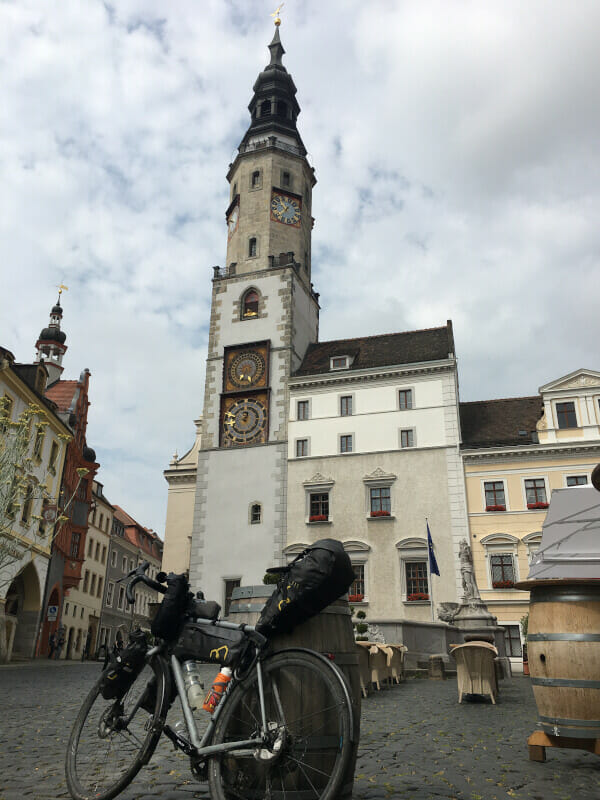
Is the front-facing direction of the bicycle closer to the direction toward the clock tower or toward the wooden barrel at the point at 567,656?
the clock tower

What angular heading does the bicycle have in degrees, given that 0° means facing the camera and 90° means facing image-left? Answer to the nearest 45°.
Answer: approximately 135°

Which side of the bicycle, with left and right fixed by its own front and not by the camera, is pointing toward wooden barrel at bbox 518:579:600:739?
right

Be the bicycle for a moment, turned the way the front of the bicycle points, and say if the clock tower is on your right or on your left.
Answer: on your right

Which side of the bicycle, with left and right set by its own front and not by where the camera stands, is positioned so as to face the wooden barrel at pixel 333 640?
right

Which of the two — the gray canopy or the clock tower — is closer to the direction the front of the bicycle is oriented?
the clock tower

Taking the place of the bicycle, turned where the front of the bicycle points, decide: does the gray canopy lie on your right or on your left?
on your right
